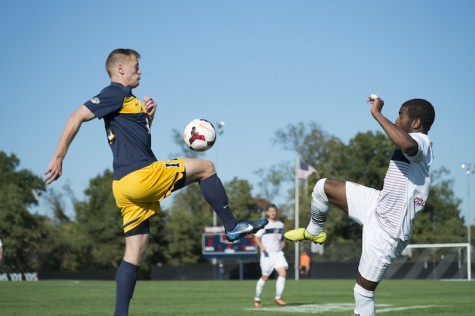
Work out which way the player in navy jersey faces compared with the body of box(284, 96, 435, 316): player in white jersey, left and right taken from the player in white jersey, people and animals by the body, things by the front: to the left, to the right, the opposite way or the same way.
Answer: the opposite way

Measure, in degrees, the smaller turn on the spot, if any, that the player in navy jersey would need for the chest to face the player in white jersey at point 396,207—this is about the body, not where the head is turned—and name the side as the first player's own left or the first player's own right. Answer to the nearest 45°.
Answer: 0° — they already face them

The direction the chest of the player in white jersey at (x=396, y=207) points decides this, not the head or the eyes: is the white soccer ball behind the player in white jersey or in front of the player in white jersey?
in front

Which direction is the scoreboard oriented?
toward the camera

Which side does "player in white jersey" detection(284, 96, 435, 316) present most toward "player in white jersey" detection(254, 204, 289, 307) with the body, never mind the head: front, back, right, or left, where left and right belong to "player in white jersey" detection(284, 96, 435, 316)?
right

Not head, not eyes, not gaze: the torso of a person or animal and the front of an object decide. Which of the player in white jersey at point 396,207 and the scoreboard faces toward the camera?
the scoreboard

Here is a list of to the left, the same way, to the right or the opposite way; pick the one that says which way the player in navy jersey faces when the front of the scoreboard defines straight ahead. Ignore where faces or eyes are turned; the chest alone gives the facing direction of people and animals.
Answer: to the left

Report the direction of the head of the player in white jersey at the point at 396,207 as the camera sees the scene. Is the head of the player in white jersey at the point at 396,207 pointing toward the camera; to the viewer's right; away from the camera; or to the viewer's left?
to the viewer's left

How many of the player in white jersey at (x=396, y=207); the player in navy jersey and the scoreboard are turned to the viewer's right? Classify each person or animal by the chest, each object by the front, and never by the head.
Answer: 1

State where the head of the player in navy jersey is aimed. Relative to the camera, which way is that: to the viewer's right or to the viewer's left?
to the viewer's right

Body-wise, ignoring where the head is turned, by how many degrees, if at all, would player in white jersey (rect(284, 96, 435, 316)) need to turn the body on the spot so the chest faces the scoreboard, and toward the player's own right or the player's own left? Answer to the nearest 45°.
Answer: approximately 90° to the player's own right

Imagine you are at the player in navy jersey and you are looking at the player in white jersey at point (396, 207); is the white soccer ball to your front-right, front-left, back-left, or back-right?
front-left

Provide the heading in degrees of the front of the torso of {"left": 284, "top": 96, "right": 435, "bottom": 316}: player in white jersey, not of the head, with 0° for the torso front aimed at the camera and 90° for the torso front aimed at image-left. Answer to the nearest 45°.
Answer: approximately 90°

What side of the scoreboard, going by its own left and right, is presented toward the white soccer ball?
front

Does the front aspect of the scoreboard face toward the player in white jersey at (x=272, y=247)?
yes
